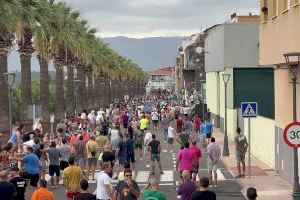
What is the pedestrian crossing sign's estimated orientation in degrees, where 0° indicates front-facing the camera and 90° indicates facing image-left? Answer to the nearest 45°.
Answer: approximately 0°

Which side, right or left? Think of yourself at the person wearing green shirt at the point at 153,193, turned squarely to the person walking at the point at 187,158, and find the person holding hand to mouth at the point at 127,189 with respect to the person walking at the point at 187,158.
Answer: left

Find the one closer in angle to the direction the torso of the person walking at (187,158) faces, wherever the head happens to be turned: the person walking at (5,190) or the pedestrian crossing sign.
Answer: the pedestrian crossing sign

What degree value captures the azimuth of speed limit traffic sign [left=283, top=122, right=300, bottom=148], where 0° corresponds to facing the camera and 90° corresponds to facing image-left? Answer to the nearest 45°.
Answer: approximately 0°

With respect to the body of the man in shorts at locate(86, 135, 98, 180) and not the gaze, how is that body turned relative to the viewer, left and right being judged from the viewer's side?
facing away from the viewer

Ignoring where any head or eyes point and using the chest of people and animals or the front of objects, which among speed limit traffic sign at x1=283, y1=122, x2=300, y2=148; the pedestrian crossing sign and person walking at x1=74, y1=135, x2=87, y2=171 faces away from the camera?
the person walking

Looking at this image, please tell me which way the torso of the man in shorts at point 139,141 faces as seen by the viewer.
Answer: away from the camera

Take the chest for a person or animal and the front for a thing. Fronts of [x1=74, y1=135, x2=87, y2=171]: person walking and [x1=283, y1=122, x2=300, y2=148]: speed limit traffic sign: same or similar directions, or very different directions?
very different directions

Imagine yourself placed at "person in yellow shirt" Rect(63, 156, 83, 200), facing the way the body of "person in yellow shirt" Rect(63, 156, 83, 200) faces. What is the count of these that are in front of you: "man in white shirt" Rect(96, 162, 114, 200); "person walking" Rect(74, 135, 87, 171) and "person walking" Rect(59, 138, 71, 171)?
2

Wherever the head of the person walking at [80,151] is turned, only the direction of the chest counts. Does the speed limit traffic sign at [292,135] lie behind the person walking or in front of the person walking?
behind

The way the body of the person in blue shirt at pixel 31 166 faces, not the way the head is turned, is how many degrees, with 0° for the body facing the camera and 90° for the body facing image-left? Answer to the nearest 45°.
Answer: approximately 135°

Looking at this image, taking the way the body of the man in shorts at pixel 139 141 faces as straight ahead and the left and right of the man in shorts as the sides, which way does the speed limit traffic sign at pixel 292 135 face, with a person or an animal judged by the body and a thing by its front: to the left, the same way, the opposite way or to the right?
the opposite way

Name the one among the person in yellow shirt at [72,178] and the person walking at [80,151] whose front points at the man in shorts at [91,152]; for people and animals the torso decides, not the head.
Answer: the person in yellow shirt

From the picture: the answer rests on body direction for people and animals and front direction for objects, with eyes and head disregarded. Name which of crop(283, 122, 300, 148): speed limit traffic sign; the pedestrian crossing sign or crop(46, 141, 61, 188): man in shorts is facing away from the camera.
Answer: the man in shorts

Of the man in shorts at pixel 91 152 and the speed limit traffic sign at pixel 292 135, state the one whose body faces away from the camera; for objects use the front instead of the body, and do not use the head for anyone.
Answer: the man in shorts
